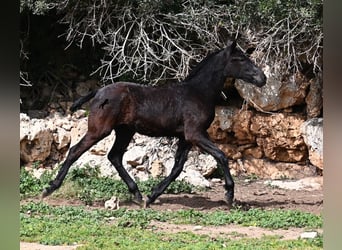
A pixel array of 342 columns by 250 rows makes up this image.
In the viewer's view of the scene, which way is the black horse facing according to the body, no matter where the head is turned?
to the viewer's right

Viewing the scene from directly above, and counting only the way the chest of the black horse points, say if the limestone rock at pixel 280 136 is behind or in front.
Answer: in front

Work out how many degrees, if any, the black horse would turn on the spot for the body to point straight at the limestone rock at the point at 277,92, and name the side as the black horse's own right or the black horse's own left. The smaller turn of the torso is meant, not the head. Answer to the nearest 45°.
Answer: approximately 45° to the black horse's own left

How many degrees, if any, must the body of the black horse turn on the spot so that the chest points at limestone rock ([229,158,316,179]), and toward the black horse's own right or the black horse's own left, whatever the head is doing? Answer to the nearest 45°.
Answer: approximately 45° to the black horse's own left
